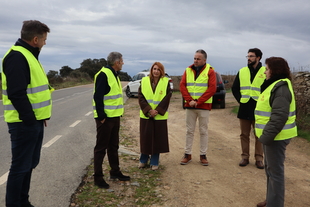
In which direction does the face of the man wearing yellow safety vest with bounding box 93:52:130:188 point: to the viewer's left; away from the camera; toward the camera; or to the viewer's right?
to the viewer's right

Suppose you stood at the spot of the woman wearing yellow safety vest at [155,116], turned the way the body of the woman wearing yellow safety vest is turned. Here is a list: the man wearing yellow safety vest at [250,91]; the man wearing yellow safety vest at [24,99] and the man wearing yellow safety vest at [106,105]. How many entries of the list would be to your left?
1

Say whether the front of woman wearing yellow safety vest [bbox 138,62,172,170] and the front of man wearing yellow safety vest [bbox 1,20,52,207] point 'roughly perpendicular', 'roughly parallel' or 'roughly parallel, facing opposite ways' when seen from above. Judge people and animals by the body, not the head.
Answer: roughly perpendicular

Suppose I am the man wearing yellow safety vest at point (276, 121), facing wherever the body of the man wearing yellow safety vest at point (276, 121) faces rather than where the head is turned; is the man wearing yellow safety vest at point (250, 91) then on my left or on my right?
on my right

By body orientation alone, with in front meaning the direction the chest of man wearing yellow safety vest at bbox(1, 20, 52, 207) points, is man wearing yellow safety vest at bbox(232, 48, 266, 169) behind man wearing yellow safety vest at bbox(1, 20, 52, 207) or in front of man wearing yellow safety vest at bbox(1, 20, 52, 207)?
in front

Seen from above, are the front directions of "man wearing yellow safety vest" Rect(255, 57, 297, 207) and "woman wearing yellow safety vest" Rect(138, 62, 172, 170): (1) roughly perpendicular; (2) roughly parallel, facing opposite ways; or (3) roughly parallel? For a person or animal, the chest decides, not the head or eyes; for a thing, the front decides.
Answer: roughly perpendicular

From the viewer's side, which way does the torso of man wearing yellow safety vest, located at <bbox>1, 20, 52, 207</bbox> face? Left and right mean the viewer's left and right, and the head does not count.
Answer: facing to the right of the viewer

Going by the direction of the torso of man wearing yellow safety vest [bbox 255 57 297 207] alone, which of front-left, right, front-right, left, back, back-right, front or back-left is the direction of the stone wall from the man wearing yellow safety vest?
right

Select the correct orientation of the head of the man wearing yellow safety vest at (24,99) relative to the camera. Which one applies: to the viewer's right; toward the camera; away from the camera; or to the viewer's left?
to the viewer's right

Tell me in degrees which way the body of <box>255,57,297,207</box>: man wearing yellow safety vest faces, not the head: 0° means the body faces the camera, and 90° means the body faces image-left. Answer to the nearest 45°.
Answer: approximately 90°

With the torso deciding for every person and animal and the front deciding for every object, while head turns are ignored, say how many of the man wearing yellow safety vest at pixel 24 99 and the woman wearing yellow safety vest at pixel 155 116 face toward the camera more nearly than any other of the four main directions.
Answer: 1

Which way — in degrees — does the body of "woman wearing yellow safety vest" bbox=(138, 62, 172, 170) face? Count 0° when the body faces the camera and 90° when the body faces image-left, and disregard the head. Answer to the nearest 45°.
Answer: approximately 0°

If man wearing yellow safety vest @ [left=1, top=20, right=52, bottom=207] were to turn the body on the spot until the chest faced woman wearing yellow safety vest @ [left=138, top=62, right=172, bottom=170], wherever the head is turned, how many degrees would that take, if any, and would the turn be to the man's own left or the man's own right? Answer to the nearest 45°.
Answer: approximately 45° to the man's own left

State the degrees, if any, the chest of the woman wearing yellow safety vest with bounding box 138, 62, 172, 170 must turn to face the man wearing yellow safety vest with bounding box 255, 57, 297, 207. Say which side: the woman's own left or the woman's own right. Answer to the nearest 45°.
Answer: approximately 45° to the woman's own left

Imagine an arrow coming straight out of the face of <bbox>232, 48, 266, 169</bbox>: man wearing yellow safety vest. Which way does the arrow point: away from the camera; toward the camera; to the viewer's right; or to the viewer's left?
to the viewer's left
